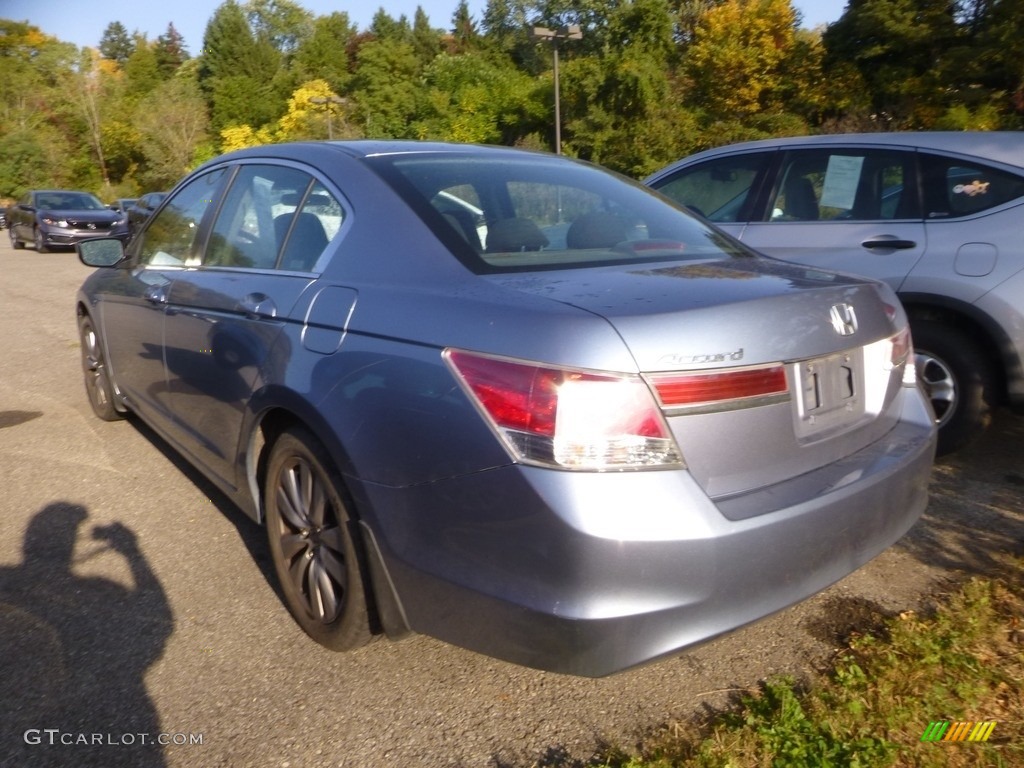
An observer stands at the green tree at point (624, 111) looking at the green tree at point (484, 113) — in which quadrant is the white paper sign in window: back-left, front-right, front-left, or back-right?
back-left

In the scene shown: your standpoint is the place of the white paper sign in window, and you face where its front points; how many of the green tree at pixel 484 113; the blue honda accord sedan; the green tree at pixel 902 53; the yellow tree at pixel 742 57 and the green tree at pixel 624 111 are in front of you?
1

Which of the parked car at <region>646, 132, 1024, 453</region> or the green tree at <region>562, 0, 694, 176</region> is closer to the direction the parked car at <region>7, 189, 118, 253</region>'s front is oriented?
the parked car

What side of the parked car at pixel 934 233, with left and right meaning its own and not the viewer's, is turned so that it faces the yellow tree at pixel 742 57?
right

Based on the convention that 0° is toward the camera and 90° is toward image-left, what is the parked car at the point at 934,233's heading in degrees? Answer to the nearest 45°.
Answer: approximately 90°

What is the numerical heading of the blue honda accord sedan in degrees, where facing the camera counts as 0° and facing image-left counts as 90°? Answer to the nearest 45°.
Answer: approximately 135°

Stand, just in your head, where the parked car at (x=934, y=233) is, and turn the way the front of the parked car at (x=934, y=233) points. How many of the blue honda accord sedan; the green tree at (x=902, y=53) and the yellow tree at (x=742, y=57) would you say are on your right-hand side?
2

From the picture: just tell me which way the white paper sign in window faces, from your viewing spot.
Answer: facing the viewer

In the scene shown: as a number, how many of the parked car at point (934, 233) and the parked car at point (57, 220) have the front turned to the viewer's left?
1

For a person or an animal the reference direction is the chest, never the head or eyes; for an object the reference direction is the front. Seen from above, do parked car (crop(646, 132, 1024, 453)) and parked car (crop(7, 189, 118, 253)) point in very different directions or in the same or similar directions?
very different directions

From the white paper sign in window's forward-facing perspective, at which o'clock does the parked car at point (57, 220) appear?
The parked car is roughly at 4 o'clock from the white paper sign in window.

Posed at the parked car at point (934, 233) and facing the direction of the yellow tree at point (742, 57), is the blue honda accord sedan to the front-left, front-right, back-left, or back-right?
back-left

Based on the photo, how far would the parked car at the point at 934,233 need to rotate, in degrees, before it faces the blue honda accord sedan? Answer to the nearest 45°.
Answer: approximately 45° to its left

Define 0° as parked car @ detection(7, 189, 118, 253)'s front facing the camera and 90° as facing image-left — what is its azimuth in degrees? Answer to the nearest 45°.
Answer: approximately 315°

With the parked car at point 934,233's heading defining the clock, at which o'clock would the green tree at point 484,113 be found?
The green tree is roughly at 2 o'clock from the parked car.

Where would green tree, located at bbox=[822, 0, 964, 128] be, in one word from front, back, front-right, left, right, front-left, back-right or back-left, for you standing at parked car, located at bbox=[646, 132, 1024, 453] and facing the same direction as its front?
right

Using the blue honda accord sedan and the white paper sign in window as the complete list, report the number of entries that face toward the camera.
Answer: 1

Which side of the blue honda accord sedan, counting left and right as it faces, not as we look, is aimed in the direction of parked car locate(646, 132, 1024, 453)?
right
